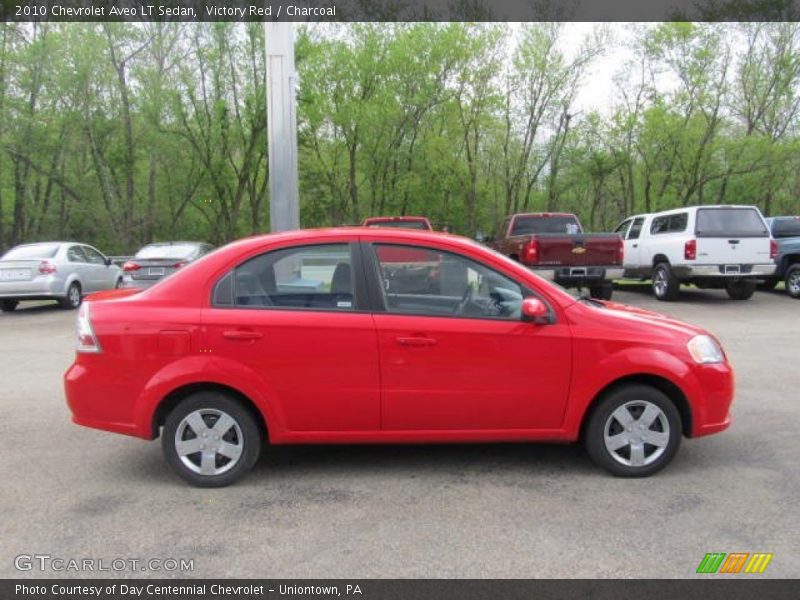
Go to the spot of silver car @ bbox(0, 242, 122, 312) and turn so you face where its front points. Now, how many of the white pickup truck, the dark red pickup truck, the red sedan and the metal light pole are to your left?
0

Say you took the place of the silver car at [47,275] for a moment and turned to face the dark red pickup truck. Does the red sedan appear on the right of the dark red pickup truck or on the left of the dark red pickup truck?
right

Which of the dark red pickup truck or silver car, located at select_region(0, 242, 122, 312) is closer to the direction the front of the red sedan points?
the dark red pickup truck

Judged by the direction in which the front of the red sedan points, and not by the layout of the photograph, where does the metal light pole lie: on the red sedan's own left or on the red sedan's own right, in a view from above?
on the red sedan's own left

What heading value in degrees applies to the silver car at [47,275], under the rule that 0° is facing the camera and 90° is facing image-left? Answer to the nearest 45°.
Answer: approximately 225°

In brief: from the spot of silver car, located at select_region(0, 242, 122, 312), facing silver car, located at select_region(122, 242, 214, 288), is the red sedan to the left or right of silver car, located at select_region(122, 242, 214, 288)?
right

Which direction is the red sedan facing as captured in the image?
to the viewer's right

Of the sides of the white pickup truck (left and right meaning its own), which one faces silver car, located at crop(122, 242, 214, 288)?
left

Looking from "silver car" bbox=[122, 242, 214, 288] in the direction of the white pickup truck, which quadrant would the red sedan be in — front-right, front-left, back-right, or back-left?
front-right

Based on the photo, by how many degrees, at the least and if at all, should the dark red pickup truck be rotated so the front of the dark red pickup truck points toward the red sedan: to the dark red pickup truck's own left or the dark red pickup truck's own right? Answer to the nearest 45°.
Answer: approximately 135° to the dark red pickup truck's own left

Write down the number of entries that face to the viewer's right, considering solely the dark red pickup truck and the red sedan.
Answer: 1

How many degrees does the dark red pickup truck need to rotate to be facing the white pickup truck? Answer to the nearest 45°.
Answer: approximately 90° to its right

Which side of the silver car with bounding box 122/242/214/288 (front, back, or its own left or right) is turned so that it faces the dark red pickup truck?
right

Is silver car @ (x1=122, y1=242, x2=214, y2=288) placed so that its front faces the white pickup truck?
no

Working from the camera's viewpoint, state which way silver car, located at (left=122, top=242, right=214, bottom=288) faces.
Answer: facing away from the viewer and to the right of the viewer

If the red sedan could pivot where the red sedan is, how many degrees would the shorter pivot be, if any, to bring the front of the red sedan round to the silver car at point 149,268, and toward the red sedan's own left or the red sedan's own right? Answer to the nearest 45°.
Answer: approximately 135° to the red sedan's own left

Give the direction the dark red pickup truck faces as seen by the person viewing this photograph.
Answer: facing away from the viewer and to the left of the viewer

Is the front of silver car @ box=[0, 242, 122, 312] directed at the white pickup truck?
no

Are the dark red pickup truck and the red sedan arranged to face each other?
no

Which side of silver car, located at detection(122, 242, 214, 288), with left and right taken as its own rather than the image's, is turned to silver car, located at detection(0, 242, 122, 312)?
left

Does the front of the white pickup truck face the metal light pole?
no
